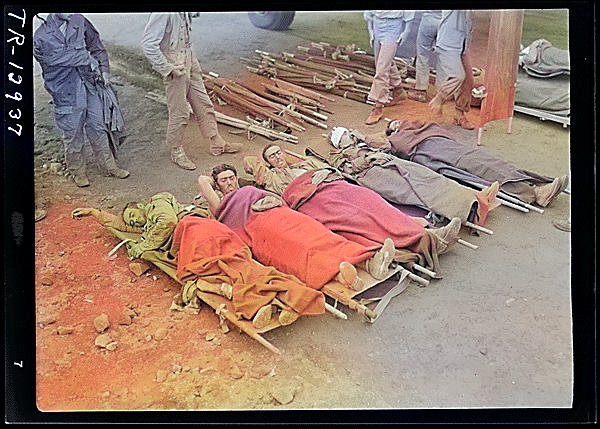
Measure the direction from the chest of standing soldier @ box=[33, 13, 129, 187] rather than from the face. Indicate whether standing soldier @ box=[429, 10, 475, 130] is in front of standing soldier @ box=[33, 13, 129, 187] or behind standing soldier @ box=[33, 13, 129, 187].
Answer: in front

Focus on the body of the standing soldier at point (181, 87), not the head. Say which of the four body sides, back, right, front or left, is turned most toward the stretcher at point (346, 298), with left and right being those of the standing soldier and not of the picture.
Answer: front

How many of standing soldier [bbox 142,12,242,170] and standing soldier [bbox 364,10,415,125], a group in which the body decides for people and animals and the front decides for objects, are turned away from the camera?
0

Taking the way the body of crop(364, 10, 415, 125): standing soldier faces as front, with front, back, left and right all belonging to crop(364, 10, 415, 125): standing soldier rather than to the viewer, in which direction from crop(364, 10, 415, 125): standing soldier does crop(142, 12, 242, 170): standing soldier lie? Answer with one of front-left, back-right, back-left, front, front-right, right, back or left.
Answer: front-right

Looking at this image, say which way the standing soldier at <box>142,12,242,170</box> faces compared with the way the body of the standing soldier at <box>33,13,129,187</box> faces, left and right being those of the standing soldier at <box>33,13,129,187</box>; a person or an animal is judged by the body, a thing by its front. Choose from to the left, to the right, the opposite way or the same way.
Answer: the same way

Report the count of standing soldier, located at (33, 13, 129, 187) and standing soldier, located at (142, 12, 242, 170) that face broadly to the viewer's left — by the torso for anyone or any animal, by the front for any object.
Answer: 0

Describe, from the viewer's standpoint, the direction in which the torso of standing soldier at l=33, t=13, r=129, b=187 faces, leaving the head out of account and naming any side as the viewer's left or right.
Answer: facing the viewer and to the right of the viewer

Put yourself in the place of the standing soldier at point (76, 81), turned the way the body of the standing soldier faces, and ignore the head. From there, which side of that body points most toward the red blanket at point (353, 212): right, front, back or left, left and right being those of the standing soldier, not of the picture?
front

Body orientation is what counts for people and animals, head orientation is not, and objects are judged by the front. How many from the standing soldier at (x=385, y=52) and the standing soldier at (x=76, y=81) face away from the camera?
0

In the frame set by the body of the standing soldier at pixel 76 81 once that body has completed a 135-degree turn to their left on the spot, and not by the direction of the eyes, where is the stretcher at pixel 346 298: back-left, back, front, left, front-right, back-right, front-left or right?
back-right

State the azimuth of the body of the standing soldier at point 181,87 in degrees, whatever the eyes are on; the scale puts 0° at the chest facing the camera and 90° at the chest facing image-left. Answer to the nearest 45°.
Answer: approximately 315°

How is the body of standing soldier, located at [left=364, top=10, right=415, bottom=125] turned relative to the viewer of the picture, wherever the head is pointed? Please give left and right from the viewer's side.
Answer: facing the viewer and to the left of the viewer

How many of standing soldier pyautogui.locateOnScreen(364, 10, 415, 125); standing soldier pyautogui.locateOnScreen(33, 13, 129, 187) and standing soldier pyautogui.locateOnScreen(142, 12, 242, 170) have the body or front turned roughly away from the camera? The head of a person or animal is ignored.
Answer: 0

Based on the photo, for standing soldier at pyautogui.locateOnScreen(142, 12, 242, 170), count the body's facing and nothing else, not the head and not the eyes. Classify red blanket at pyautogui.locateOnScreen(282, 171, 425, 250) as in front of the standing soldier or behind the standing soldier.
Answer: in front
